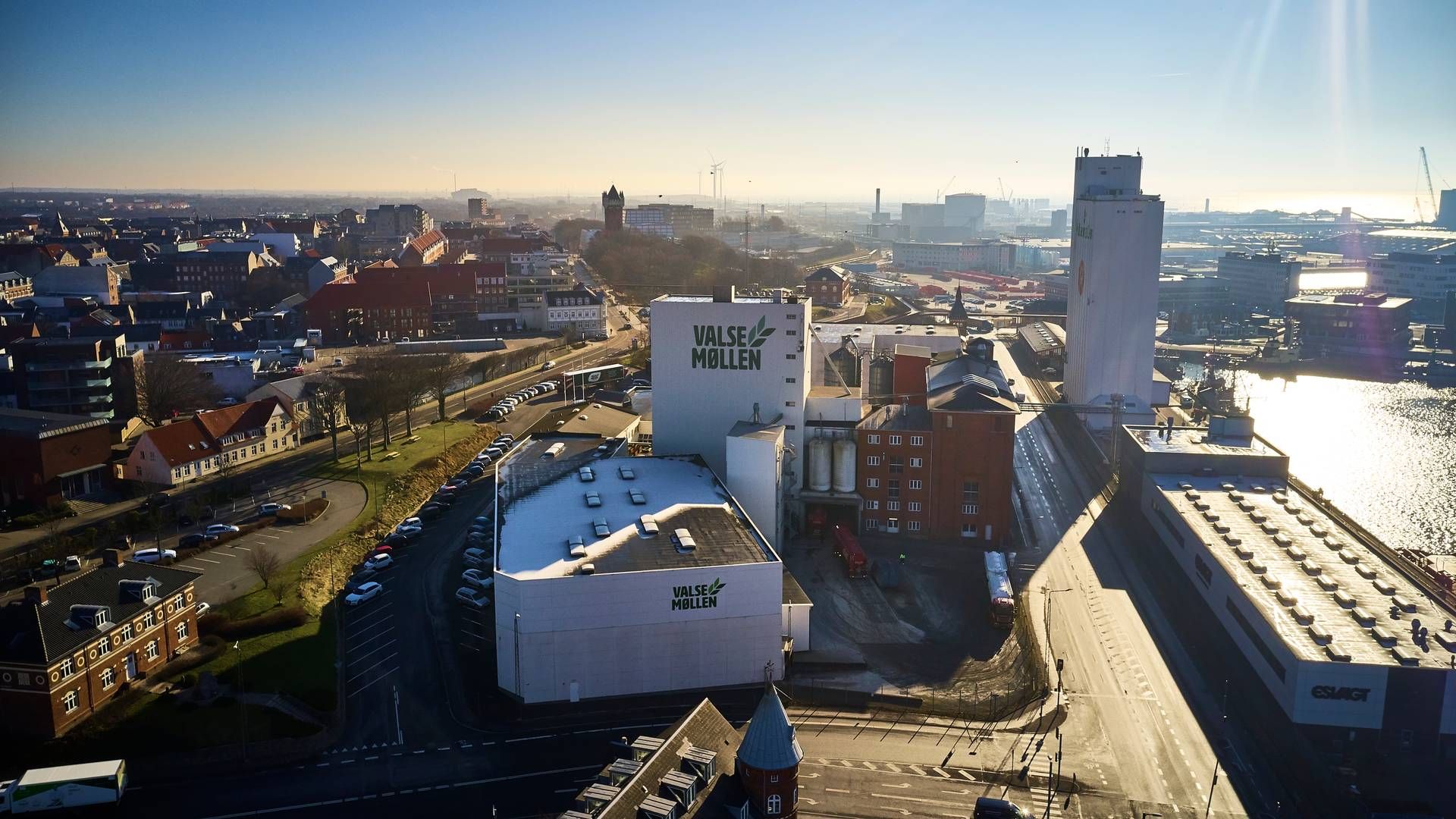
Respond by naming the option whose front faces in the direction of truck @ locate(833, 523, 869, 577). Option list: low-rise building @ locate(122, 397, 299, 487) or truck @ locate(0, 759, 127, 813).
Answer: the low-rise building

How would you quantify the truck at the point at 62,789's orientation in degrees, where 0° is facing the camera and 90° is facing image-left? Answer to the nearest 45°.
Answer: approximately 90°

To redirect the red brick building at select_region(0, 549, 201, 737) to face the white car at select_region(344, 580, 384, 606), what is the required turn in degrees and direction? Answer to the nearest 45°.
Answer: approximately 90° to its left

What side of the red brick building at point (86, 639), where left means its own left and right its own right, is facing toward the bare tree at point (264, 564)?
left

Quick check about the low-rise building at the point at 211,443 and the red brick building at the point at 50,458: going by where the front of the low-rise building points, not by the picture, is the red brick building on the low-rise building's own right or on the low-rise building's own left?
on the low-rise building's own right
